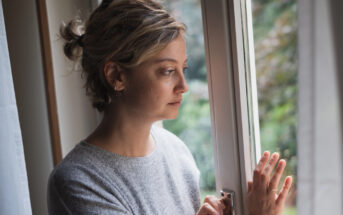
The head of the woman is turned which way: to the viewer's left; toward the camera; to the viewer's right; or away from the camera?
to the viewer's right

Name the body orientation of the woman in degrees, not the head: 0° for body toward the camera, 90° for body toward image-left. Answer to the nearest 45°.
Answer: approximately 315°
